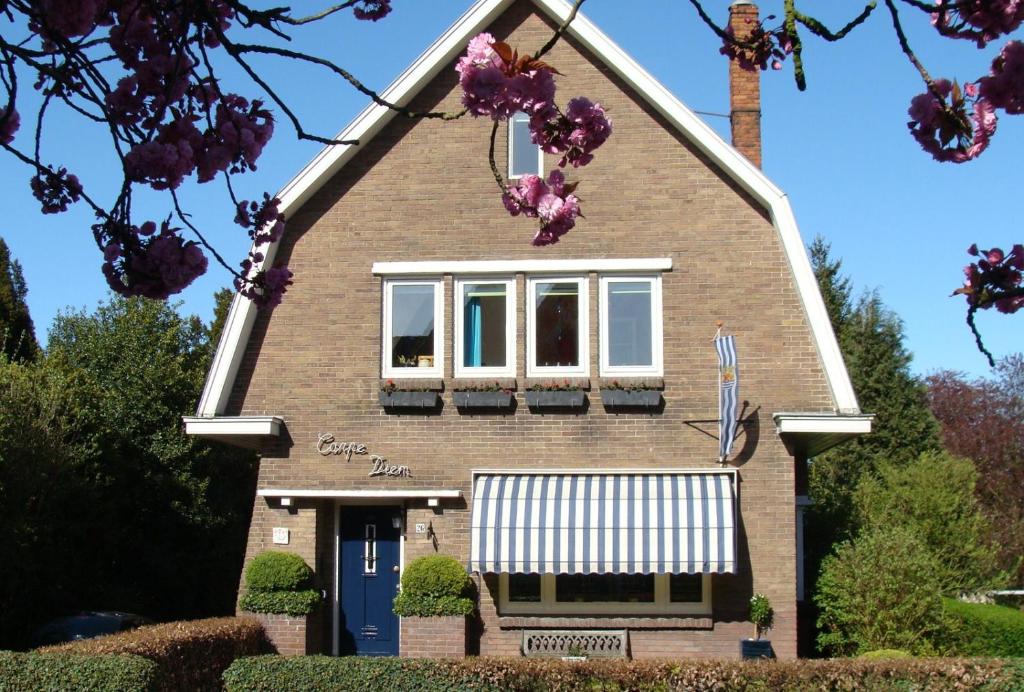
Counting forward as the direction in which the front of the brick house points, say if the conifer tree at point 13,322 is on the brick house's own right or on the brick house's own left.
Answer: on the brick house's own right

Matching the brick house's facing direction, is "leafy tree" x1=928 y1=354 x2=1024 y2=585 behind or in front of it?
behind

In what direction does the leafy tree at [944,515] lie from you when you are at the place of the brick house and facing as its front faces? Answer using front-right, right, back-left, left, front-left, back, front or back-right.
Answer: back-left

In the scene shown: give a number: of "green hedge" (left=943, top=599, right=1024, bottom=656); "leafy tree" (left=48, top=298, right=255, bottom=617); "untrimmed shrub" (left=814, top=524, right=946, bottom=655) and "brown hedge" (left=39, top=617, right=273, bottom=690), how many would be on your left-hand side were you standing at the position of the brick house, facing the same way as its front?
2

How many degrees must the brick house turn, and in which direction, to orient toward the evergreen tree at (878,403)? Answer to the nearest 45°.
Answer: approximately 135° to its left

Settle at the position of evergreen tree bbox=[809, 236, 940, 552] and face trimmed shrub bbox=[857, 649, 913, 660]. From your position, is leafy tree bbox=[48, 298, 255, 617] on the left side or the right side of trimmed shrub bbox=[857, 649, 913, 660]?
right

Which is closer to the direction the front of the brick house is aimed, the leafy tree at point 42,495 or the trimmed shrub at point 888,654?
the trimmed shrub

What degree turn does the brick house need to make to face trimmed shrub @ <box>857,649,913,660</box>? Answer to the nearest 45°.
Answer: approximately 90° to its left

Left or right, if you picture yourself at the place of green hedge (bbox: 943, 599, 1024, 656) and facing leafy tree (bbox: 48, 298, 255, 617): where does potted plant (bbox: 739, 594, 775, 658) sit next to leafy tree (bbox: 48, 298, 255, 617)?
left

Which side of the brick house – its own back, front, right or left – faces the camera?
front

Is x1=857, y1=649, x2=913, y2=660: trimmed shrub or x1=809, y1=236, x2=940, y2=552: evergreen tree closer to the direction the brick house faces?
the trimmed shrub

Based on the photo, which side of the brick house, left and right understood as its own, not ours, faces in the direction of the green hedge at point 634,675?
front

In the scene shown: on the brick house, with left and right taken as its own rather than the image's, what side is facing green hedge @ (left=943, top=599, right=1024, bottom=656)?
left

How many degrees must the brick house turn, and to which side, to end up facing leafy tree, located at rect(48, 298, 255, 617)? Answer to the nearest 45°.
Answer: approximately 135° to its right

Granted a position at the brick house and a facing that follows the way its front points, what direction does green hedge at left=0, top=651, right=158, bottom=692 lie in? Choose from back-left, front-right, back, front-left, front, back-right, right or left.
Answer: front-right

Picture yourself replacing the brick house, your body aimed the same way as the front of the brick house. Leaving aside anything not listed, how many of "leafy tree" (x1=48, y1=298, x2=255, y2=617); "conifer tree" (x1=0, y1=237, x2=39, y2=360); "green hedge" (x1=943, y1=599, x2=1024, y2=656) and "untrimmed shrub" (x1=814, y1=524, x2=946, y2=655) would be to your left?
2

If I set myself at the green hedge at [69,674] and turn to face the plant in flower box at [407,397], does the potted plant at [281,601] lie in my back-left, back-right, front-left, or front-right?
front-left
